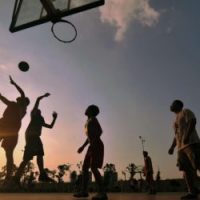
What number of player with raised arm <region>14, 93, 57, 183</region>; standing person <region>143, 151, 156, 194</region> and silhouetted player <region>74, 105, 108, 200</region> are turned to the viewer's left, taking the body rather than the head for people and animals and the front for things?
2

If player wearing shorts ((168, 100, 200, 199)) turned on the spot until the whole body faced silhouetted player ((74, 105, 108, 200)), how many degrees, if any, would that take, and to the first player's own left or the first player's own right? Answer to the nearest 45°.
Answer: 0° — they already face them

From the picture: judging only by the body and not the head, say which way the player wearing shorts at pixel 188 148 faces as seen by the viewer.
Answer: to the viewer's left

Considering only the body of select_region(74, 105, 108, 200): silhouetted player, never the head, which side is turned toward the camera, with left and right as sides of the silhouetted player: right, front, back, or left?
left
